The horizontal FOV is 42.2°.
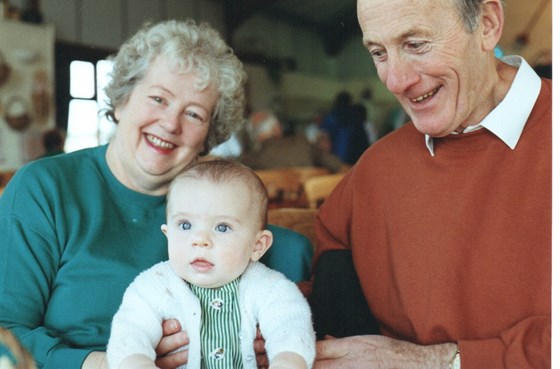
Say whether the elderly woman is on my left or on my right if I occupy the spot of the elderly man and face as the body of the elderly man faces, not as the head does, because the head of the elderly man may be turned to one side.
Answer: on my right

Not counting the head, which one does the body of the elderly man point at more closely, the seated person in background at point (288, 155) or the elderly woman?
the elderly woman

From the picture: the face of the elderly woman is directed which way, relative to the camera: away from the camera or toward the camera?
toward the camera

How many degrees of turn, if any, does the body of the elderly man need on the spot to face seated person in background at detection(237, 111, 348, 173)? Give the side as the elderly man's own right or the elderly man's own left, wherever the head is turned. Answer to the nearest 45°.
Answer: approximately 135° to the elderly man's own right

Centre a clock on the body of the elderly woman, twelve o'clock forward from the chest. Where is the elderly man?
The elderly man is roughly at 10 o'clock from the elderly woman.

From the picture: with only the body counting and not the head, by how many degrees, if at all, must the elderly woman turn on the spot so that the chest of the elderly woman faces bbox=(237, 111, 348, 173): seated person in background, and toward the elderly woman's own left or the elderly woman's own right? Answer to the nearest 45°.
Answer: approximately 180°

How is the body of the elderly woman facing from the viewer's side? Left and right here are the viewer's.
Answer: facing the viewer

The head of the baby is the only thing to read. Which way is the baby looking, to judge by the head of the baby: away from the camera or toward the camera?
toward the camera
